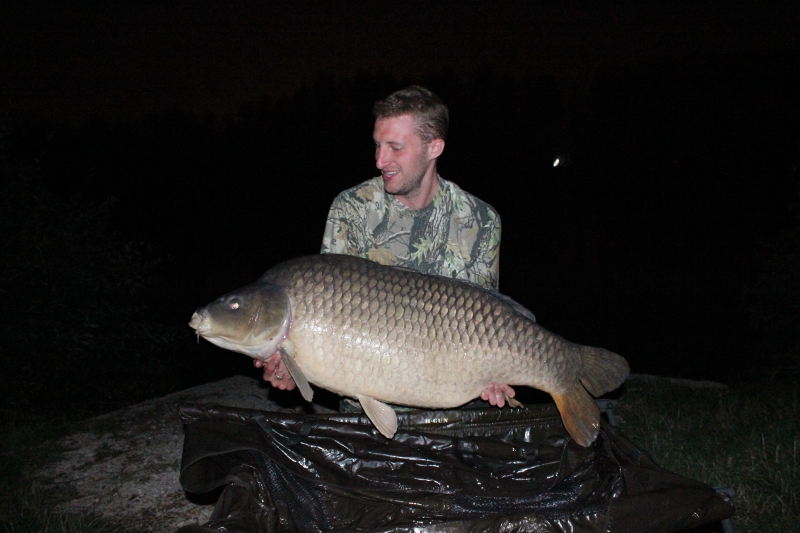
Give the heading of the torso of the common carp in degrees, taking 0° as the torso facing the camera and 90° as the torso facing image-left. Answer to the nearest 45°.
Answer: approximately 90°

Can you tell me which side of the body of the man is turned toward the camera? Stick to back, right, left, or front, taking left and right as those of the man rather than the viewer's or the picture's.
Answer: front

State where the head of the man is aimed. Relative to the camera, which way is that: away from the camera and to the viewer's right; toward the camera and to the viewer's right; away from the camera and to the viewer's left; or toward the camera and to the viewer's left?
toward the camera and to the viewer's left

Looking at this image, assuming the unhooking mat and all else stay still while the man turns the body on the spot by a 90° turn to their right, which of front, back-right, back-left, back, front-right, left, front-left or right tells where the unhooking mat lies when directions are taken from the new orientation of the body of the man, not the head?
left
